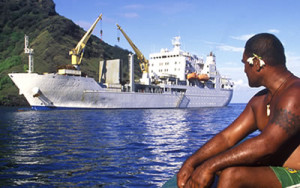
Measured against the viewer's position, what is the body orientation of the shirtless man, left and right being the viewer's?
facing to the left of the viewer

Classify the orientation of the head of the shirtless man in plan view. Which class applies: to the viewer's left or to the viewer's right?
to the viewer's left
